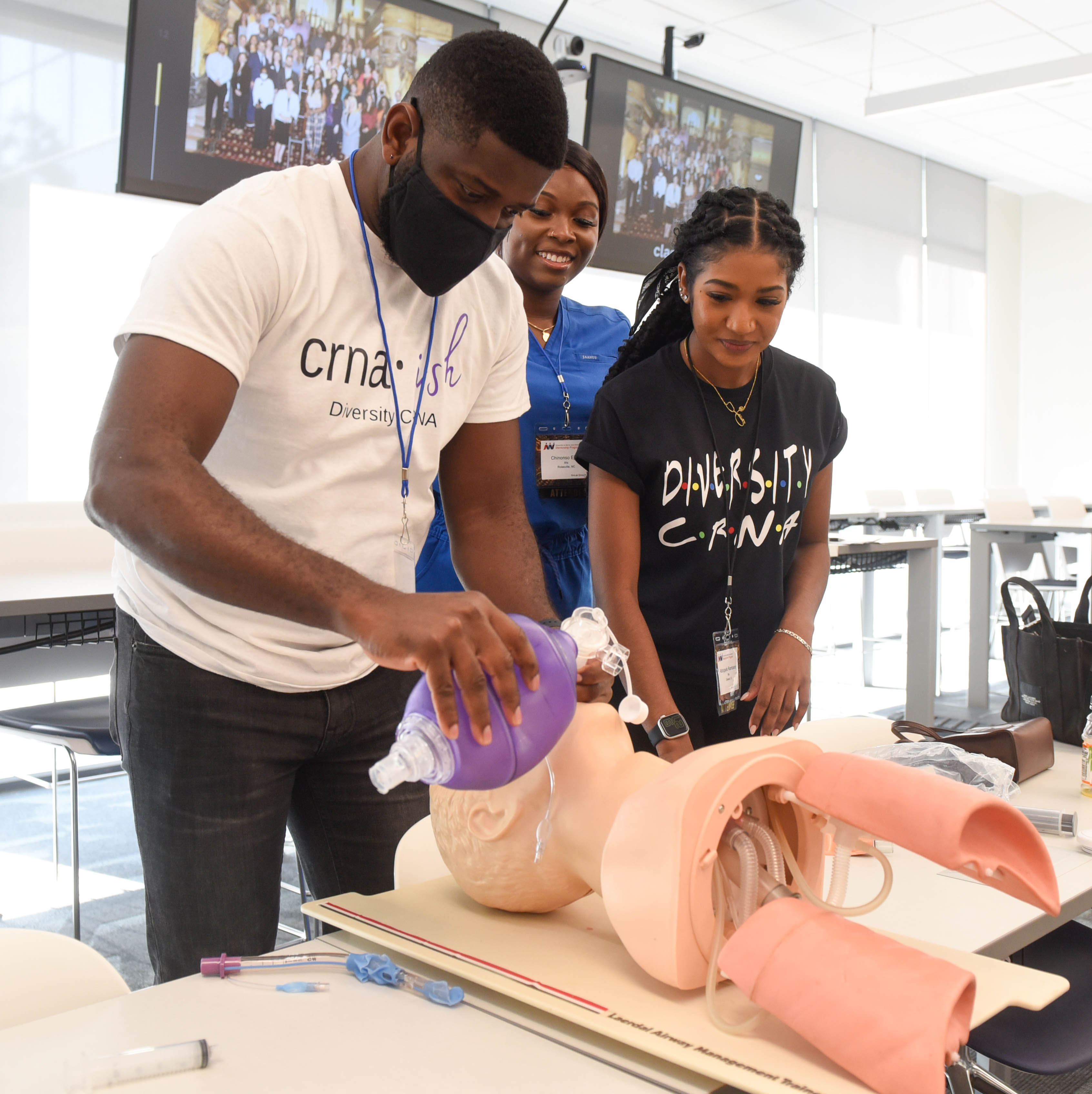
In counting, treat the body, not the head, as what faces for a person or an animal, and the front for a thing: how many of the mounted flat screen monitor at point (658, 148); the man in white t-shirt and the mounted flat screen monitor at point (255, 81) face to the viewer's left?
0

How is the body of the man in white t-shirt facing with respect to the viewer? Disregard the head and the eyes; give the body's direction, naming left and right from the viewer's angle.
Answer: facing the viewer and to the right of the viewer

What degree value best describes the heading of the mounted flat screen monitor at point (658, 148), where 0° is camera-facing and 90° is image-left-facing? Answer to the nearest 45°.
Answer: approximately 315°

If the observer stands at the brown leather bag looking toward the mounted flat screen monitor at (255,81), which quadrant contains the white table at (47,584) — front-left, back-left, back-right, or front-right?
front-left

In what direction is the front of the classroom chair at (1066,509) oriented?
toward the camera

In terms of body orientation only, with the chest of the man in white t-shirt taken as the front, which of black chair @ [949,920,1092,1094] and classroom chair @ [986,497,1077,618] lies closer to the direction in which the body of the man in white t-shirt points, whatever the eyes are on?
the black chair

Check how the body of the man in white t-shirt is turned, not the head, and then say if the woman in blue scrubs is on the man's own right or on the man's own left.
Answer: on the man's own left

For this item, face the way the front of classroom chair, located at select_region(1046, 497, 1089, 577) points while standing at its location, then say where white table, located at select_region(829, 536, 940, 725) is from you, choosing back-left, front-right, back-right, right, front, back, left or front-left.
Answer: front

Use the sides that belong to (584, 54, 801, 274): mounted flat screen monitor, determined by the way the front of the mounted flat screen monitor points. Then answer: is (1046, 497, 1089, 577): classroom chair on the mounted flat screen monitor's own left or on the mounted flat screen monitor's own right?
on the mounted flat screen monitor's own left

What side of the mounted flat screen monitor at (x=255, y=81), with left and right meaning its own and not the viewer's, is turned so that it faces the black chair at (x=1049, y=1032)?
front

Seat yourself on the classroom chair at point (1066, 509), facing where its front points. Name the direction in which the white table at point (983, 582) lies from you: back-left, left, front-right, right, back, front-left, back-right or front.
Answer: front
